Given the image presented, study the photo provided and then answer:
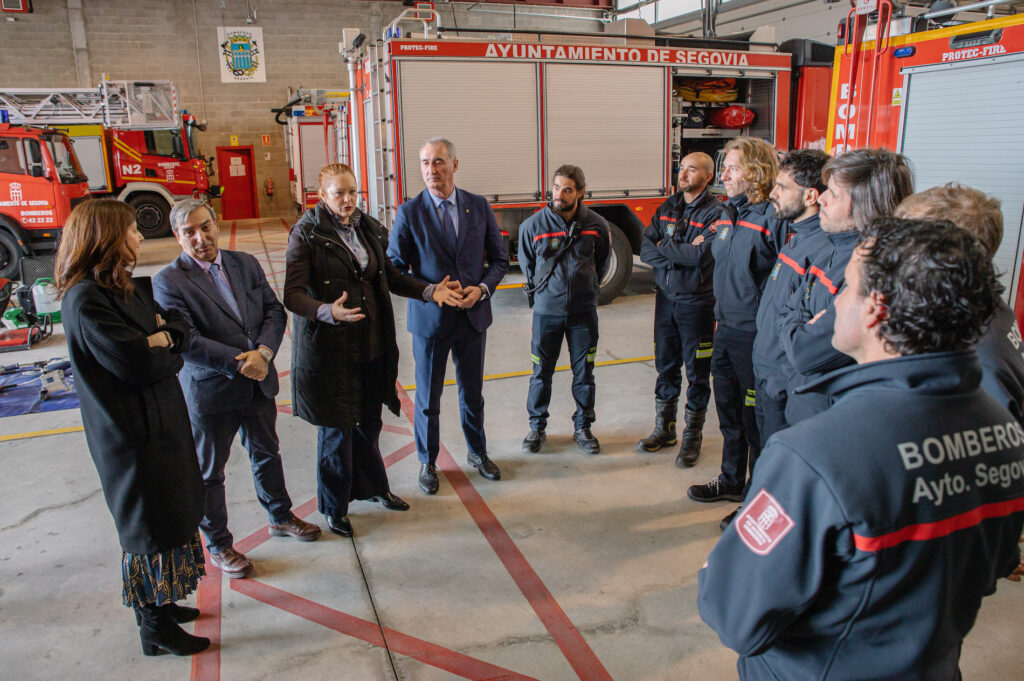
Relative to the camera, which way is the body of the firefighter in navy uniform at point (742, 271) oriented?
to the viewer's left

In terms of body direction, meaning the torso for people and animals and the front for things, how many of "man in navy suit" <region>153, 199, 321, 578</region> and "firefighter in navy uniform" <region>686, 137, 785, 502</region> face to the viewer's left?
1

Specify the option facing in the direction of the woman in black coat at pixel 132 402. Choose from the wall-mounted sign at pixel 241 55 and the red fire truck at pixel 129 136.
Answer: the wall-mounted sign

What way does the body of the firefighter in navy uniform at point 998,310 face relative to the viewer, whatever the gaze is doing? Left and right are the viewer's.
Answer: facing away from the viewer and to the left of the viewer

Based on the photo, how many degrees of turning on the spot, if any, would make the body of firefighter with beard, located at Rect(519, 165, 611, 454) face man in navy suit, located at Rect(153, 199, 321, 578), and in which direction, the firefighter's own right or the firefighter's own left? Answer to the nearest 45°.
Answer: approximately 45° to the firefighter's own right

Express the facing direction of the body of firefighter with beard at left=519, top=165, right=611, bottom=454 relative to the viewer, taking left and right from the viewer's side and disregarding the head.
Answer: facing the viewer

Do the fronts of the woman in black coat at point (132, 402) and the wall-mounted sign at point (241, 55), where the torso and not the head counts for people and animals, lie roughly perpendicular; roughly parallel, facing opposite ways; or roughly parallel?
roughly perpendicular

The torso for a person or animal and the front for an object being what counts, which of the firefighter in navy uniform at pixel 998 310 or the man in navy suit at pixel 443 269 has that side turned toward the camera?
the man in navy suit

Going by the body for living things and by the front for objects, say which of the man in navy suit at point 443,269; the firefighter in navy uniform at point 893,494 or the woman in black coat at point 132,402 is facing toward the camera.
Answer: the man in navy suit

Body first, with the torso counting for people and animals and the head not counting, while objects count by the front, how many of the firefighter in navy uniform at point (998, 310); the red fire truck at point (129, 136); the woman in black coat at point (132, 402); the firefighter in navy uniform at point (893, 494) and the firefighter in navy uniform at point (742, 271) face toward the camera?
0

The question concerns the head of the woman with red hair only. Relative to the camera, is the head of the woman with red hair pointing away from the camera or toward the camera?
toward the camera

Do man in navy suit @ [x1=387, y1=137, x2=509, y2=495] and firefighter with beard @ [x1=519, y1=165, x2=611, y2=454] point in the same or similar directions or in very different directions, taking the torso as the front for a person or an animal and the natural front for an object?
same or similar directions

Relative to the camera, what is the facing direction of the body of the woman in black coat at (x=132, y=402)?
to the viewer's right
